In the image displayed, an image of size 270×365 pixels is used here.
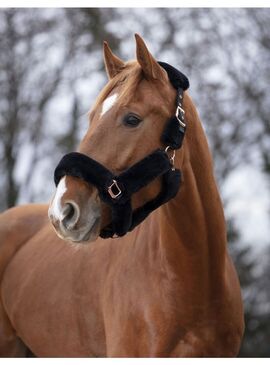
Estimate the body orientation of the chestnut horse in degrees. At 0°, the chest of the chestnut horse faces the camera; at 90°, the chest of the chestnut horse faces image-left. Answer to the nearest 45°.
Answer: approximately 315°
